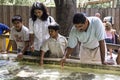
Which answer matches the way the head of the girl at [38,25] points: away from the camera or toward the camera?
toward the camera

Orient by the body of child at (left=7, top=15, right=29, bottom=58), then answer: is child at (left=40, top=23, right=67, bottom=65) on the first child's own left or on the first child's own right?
on the first child's own left

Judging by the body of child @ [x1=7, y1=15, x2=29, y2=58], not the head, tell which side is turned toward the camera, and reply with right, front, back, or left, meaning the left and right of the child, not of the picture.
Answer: front

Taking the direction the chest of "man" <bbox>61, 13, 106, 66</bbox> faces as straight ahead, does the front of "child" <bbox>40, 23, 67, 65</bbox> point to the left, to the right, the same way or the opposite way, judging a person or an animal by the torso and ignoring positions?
the same way

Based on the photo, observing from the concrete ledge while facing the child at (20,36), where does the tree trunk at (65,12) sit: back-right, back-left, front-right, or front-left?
front-right

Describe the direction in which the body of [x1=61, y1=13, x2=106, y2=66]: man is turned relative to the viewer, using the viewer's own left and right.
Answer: facing the viewer and to the left of the viewer

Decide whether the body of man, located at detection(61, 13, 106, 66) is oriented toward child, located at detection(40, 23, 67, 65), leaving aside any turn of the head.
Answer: no

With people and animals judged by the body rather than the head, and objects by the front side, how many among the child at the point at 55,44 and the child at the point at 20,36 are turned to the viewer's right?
0

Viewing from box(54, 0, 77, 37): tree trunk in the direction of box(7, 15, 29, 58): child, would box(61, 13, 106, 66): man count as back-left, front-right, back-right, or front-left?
front-left

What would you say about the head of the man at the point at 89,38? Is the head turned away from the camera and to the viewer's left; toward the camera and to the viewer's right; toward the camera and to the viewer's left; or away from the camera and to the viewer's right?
toward the camera and to the viewer's left

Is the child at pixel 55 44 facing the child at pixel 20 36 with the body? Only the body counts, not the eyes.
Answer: no

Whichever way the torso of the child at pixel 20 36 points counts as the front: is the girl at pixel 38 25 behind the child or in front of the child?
in front

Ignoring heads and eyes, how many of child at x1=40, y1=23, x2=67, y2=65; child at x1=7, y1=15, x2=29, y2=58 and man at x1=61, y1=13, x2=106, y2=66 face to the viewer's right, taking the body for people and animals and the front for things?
0

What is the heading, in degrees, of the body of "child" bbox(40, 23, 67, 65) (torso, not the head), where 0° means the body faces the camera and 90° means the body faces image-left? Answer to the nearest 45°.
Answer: approximately 45°

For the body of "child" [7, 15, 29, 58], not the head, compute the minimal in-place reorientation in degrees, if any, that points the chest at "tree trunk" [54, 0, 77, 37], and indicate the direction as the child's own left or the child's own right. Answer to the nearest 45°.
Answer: approximately 135° to the child's own left
